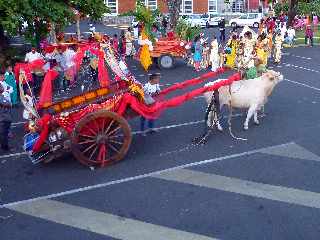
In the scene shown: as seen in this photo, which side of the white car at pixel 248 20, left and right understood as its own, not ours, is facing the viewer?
left

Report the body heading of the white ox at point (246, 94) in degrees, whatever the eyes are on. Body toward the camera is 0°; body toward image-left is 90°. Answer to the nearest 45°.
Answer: approximately 270°

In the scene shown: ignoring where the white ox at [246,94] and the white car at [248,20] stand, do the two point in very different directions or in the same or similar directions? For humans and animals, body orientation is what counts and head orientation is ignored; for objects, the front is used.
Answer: very different directions

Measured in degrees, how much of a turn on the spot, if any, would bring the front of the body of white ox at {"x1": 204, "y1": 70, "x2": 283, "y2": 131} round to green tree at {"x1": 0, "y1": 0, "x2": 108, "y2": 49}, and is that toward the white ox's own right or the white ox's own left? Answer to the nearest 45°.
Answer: approximately 135° to the white ox's own left

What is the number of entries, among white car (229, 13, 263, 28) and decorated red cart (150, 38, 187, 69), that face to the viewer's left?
1
